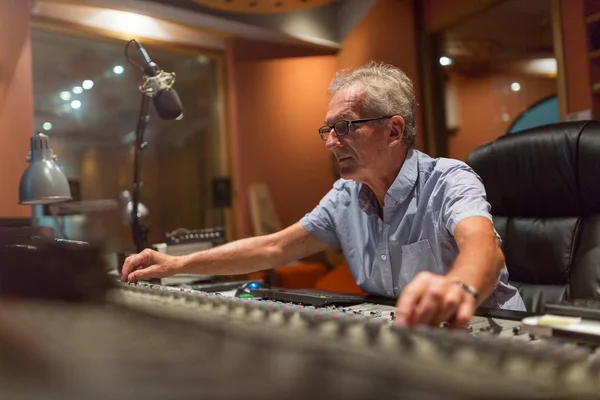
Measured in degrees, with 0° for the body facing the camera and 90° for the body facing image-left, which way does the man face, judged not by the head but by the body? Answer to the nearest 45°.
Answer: approximately 45°

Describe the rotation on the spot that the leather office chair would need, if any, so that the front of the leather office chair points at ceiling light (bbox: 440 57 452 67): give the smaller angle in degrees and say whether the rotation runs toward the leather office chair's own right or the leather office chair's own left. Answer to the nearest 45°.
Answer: approximately 135° to the leather office chair's own right

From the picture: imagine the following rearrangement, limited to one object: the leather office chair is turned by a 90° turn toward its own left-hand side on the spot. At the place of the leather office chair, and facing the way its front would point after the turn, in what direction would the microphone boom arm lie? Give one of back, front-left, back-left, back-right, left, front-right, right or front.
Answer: back-right

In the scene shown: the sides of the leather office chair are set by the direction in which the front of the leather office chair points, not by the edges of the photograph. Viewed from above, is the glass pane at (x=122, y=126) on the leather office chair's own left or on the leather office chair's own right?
on the leather office chair's own right

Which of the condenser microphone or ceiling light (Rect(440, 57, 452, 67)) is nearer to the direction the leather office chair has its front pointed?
the condenser microphone

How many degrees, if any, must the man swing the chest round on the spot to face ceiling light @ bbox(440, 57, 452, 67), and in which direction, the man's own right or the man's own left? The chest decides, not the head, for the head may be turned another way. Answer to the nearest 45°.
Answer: approximately 135° to the man's own right

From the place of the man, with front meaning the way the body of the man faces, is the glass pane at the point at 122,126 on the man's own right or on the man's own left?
on the man's own right
